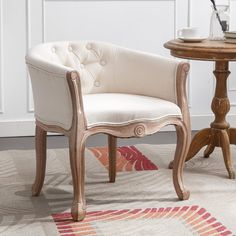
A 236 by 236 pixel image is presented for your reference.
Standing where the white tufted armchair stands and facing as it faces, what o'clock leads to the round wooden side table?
The round wooden side table is roughly at 9 o'clock from the white tufted armchair.

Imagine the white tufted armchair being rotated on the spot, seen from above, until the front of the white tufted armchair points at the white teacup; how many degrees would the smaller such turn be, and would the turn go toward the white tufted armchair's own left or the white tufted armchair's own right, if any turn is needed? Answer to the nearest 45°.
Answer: approximately 90° to the white tufted armchair's own left

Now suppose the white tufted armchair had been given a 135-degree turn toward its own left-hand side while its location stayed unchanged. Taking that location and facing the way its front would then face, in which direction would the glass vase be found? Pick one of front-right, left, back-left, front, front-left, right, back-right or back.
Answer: front-right

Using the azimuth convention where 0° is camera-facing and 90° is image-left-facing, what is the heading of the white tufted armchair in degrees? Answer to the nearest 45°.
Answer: approximately 315°
